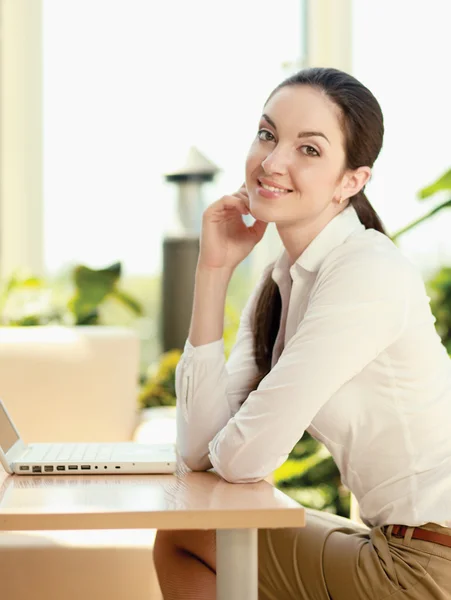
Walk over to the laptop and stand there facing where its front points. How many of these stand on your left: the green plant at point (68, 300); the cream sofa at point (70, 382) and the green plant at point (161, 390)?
3

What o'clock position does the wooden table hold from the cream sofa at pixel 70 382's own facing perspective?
The wooden table is roughly at 12 o'clock from the cream sofa.

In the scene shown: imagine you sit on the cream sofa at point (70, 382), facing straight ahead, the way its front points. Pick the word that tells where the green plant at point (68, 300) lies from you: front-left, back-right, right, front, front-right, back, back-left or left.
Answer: back

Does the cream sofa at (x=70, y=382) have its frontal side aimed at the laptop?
yes

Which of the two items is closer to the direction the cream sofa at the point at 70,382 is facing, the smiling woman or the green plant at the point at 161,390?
the smiling woman

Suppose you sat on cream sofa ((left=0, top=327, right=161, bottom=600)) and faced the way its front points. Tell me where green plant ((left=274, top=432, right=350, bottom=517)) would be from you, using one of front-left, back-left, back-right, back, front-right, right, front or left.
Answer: back-left

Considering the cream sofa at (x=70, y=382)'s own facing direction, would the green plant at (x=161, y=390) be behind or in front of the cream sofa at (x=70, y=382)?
behind

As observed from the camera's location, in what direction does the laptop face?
facing to the right of the viewer

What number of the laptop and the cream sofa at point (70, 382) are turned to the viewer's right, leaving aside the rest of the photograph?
1

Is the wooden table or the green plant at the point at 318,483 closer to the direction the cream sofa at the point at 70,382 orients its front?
the wooden table

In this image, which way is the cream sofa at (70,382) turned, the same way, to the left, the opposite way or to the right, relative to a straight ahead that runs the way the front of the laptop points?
to the right

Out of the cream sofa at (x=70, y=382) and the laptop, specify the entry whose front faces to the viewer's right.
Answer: the laptop
